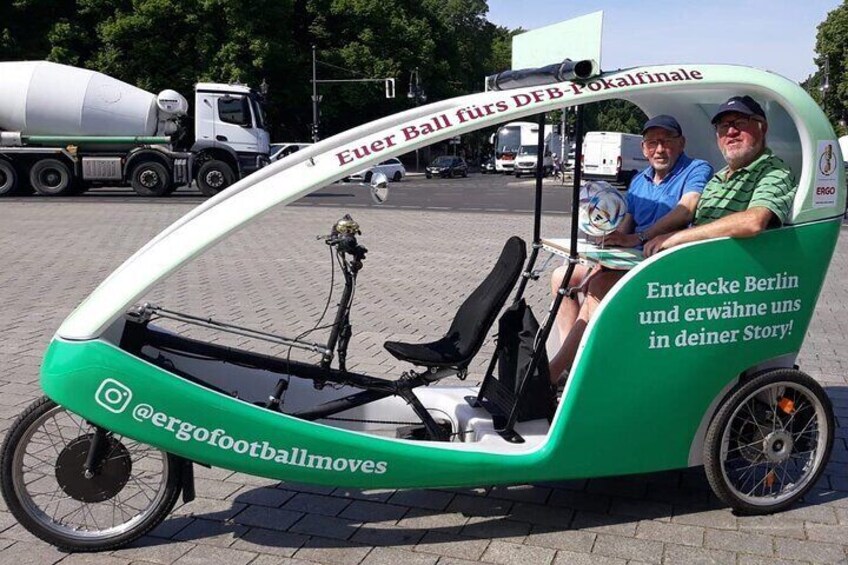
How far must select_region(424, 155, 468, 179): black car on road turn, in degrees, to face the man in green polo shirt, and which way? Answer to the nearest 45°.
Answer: approximately 45° to its left

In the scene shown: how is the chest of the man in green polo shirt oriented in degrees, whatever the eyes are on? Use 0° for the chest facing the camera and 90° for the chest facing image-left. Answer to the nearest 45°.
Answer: approximately 45°

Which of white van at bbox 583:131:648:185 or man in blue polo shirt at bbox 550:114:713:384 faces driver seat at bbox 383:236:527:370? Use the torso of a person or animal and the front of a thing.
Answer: the man in blue polo shirt

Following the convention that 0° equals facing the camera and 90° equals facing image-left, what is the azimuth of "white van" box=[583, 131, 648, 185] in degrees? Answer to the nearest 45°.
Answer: approximately 225°

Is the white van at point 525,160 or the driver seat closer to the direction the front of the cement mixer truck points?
the white van

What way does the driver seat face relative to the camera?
to the viewer's left

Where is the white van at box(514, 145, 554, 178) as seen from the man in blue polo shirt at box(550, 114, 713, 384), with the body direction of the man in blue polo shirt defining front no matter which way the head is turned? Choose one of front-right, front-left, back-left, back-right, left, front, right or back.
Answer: back-right

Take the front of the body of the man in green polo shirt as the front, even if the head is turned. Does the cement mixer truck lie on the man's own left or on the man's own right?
on the man's own right

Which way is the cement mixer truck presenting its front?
to the viewer's right

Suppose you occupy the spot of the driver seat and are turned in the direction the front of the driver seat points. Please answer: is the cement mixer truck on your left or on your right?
on your right

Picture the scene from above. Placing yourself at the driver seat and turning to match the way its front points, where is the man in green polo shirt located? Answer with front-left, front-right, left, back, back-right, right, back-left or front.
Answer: back

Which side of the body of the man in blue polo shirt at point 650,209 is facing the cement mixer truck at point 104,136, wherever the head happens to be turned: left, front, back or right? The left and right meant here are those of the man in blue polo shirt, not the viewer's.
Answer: right
